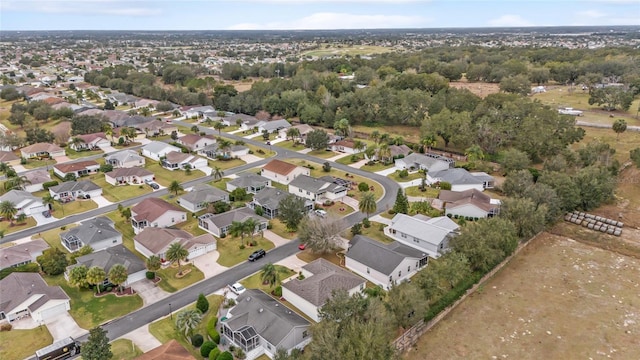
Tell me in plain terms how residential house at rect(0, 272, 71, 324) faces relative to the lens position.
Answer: facing the viewer and to the right of the viewer

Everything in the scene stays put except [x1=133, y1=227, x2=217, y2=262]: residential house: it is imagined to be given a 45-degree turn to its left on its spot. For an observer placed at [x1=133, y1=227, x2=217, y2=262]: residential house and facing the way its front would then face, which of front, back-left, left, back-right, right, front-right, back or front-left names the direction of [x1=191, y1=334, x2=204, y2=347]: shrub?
right

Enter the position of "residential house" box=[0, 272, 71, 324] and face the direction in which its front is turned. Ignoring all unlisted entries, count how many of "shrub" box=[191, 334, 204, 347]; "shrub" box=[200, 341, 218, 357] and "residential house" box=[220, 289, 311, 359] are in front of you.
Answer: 3

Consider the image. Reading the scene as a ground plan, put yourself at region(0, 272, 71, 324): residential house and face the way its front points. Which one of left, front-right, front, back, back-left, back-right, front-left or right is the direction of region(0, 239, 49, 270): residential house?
back-left

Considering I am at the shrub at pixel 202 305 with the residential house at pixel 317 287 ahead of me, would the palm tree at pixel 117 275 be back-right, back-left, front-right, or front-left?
back-left

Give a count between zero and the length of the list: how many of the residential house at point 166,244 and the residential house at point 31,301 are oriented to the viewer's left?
0

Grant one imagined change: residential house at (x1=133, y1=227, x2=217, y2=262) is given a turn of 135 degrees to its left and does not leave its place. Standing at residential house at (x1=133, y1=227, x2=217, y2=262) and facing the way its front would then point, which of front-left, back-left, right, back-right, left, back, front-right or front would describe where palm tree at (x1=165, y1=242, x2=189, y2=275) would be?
back

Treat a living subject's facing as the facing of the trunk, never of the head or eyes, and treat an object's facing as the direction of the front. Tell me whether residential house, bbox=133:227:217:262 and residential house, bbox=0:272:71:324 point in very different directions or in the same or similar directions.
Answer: same or similar directions

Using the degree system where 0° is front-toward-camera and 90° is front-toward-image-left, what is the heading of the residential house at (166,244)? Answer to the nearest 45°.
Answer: approximately 315°

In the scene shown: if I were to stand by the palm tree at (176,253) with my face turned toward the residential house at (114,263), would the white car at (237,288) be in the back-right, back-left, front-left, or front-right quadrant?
back-left

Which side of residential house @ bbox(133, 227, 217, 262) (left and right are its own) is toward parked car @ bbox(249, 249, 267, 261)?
front
